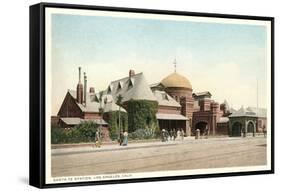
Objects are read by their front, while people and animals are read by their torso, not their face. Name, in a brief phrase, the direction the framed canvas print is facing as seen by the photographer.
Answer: facing the viewer and to the right of the viewer
